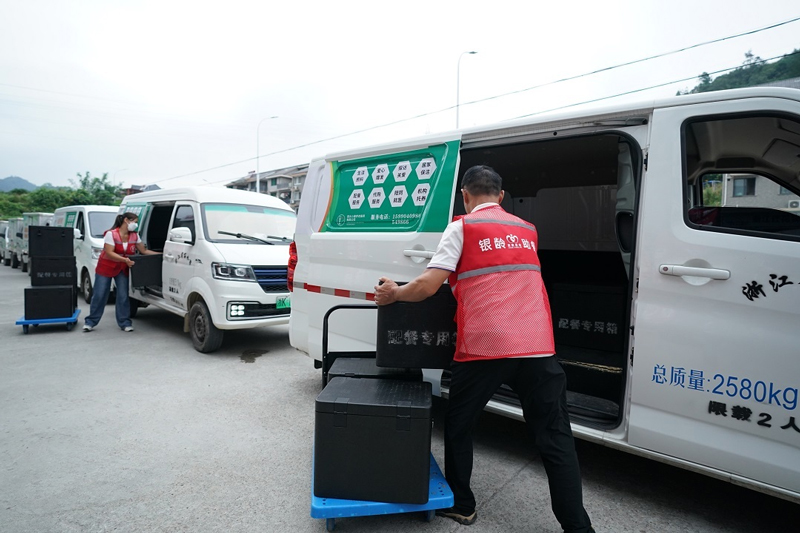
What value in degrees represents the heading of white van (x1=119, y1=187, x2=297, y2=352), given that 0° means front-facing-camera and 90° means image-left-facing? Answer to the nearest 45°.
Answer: approximately 315°

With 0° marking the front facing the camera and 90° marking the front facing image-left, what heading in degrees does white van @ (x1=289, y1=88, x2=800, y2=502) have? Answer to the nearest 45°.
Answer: approximately 315°

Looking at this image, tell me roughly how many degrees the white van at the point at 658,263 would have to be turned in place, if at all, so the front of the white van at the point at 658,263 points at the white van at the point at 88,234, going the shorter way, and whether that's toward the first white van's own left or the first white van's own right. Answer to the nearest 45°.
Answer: approximately 180°

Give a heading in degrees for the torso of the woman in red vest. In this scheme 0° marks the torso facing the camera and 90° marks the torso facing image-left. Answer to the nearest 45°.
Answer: approximately 315°

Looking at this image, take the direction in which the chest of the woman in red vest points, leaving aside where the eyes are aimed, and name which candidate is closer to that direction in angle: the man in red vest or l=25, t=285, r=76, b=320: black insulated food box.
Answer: the man in red vest

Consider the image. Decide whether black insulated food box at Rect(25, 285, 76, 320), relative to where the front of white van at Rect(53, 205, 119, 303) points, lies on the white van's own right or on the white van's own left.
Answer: on the white van's own right
